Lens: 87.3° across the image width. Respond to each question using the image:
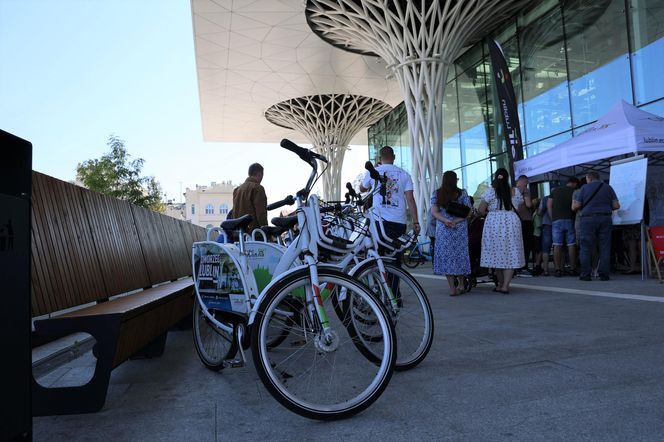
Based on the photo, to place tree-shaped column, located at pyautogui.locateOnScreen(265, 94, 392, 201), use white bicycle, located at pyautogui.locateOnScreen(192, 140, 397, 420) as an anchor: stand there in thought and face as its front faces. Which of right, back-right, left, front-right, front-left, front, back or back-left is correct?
back-left

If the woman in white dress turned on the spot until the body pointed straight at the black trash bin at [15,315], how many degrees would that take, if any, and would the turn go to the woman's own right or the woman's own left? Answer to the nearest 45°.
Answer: approximately 180°

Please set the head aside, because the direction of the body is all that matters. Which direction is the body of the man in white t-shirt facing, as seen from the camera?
away from the camera

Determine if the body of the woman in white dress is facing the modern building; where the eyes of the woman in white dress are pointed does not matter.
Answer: yes

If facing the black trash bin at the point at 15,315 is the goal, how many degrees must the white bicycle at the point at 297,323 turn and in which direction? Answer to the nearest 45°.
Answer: approximately 90° to its right

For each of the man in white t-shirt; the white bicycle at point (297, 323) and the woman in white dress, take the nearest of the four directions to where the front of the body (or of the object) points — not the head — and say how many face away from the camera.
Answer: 2

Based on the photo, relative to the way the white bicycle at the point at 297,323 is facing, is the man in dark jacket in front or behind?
behind

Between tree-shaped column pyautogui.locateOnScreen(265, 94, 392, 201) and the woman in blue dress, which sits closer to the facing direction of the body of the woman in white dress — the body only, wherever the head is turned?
the tree-shaped column

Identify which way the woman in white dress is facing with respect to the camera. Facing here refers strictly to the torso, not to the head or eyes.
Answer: away from the camera

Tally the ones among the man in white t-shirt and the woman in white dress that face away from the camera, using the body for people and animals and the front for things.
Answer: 2

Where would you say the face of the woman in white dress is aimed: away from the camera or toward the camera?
away from the camera

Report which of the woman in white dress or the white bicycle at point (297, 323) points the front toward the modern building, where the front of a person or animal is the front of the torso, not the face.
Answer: the woman in white dress

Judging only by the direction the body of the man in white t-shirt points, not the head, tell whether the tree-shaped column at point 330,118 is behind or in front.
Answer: in front
